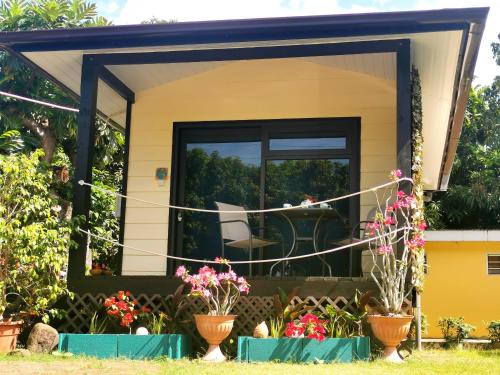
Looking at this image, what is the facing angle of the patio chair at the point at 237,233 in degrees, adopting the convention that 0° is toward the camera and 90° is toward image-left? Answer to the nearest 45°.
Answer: approximately 315°

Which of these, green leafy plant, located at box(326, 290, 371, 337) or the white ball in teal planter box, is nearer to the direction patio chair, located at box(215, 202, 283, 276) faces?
the green leafy plant

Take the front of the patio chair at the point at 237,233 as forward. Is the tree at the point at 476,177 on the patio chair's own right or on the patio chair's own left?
on the patio chair's own left

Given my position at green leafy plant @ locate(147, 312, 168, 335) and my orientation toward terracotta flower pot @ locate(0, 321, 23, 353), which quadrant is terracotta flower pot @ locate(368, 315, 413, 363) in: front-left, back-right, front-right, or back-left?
back-left

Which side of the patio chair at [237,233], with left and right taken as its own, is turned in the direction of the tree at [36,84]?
back

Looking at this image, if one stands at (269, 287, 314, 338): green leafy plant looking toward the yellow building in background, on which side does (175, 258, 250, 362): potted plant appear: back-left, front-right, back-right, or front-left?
back-left

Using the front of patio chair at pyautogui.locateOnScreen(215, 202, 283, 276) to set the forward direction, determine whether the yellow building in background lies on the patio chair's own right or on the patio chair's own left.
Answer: on the patio chair's own left

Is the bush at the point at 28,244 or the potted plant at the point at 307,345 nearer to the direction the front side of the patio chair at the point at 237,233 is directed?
the potted plant

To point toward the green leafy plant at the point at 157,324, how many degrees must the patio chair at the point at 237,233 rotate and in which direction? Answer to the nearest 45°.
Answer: approximately 90° to its right
